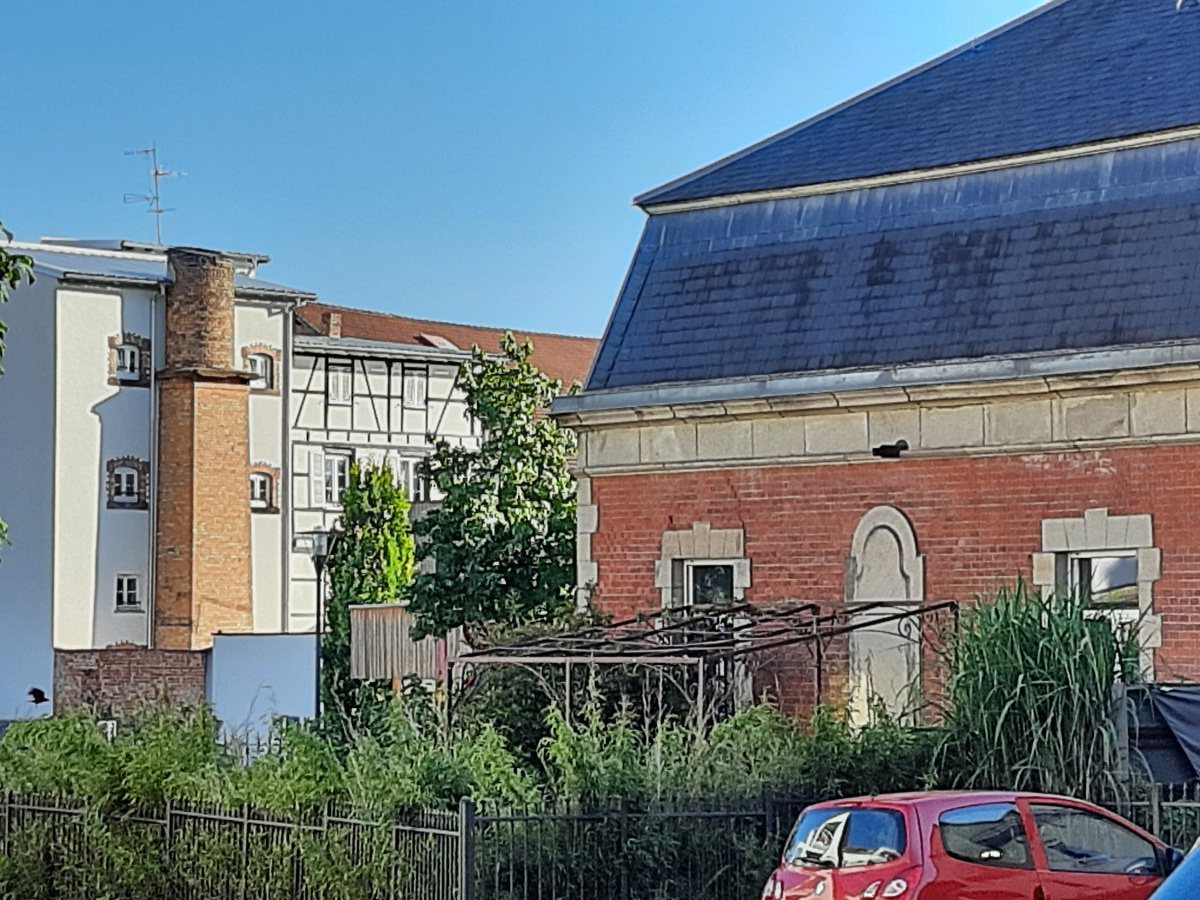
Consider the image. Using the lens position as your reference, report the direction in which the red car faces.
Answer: facing away from the viewer and to the right of the viewer

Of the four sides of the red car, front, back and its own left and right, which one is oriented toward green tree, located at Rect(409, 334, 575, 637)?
left

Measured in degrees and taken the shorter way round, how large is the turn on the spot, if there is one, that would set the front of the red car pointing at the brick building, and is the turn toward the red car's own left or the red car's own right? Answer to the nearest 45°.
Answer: approximately 45° to the red car's own left

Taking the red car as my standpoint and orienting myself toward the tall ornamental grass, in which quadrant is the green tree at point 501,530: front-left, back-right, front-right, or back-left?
front-left

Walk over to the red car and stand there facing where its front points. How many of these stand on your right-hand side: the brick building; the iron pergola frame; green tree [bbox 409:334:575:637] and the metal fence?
0

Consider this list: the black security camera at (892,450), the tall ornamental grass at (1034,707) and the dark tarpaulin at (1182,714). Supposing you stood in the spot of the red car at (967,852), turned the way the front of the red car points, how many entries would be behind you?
0

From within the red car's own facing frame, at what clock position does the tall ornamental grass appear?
The tall ornamental grass is roughly at 11 o'clock from the red car.

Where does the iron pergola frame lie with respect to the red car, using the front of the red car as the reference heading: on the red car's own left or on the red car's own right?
on the red car's own left
